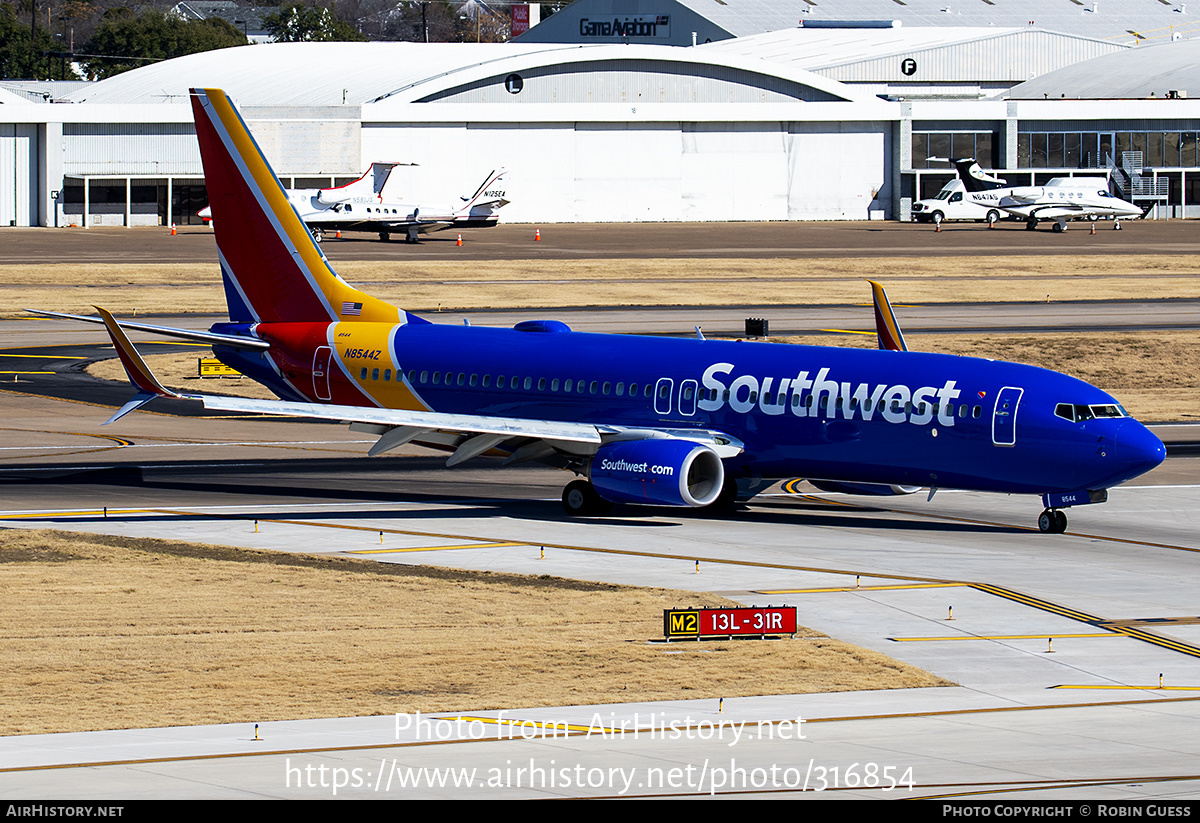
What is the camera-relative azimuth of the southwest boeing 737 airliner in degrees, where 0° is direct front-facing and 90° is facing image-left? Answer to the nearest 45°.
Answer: approximately 315°
